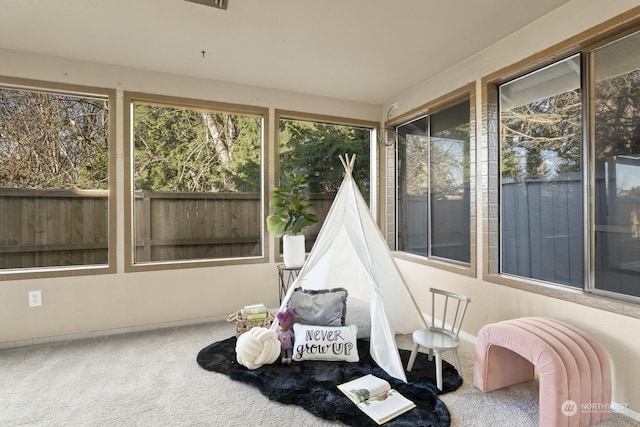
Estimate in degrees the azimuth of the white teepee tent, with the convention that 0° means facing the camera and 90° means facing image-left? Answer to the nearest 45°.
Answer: approximately 45°

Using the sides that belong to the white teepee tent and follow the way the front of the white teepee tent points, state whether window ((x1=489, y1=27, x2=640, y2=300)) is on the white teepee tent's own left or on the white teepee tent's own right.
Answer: on the white teepee tent's own left

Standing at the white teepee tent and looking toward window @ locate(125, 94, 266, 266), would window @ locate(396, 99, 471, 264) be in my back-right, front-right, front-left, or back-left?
back-right

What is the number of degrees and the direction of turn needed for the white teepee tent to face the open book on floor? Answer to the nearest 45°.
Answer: approximately 45° to its left

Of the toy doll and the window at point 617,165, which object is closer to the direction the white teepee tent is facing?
the toy doll

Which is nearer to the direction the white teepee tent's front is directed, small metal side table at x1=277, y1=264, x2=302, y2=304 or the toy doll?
the toy doll

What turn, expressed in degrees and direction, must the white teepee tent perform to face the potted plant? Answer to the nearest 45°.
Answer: approximately 90° to its right

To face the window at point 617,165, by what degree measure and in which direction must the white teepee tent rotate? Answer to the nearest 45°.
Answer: approximately 90° to its left

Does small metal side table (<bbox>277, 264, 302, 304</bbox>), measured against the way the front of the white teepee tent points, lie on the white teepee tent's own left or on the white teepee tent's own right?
on the white teepee tent's own right

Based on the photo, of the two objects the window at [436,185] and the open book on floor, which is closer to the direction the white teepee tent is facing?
the open book on floor
